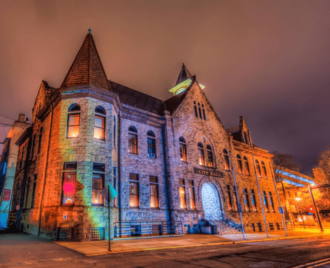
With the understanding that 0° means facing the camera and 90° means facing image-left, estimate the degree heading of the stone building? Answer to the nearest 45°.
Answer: approximately 315°
